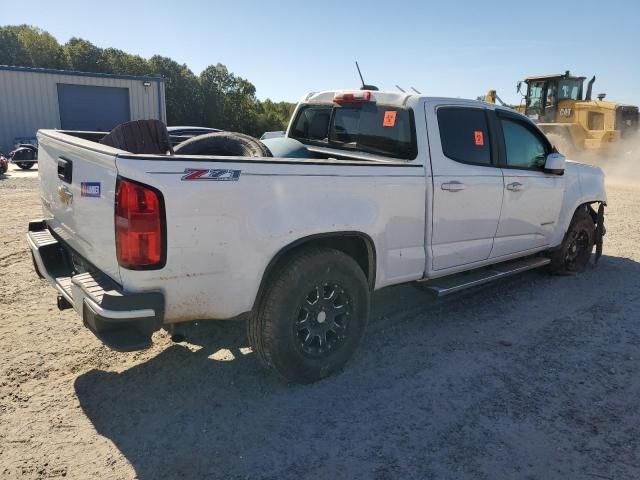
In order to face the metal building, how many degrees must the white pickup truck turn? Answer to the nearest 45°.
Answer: approximately 90° to its left

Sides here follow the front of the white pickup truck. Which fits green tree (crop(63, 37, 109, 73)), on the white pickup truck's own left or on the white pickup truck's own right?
on the white pickup truck's own left

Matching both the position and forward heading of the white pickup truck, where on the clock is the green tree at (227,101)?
The green tree is roughly at 10 o'clock from the white pickup truck.

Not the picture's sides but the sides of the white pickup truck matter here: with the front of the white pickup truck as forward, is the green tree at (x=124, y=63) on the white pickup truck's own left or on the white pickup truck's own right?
on the white pickup truck's own left

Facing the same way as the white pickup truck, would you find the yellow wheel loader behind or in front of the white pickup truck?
in front

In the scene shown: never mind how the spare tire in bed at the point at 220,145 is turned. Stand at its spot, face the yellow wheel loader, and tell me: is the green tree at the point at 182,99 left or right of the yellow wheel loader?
left

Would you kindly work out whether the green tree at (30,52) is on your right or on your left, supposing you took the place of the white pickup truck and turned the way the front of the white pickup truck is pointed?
on your left

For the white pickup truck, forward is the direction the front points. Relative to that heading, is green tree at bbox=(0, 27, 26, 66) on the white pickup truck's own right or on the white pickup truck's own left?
on the white pickup truck's own left

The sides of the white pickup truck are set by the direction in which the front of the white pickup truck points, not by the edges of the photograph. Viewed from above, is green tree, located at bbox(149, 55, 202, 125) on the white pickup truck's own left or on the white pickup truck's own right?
on the white pickup truck's own left

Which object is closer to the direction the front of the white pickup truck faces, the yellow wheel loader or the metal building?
the yellow wheel loader

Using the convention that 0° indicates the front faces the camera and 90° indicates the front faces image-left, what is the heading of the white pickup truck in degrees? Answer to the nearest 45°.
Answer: approximately 225°
